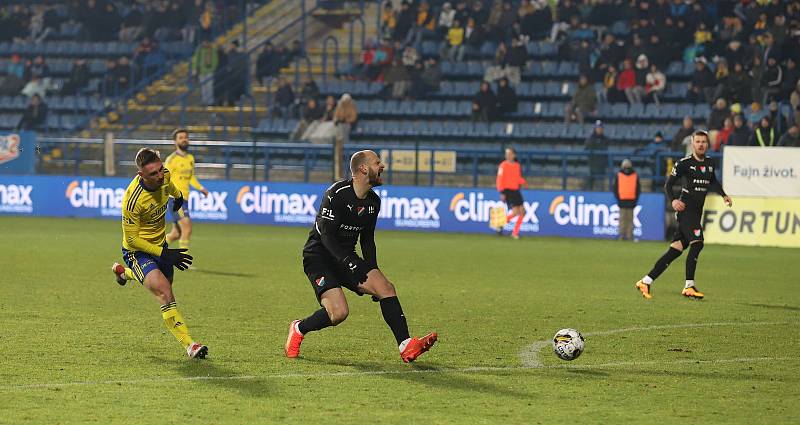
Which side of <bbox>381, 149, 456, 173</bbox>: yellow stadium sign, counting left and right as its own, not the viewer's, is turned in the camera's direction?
front

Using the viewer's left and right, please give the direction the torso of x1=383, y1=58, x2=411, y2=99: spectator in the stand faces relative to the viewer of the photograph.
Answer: facing the viewer

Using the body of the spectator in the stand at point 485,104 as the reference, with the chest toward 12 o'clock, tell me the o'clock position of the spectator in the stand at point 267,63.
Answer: the spectator in the stand at point 267,63 is roughly at 4 o'clock from the spectator in the stand at point 485,104.

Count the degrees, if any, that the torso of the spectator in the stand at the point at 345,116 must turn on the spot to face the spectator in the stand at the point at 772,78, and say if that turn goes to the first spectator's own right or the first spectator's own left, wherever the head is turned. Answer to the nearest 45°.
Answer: approximately 90° to the first spectator's own left

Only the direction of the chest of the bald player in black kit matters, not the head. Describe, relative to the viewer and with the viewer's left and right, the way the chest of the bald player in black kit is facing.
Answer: facing the viewer and to the right of the viewer

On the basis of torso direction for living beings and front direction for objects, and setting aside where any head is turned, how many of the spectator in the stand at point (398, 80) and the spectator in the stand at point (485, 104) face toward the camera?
2

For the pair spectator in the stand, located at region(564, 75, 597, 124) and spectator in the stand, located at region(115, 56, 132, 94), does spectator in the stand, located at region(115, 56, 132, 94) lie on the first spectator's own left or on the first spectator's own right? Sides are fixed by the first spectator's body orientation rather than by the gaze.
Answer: on the first spectator's own right

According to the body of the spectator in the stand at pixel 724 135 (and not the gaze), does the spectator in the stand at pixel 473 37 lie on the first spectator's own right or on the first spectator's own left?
on the first spectator's own right

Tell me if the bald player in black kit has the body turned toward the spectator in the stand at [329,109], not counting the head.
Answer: no

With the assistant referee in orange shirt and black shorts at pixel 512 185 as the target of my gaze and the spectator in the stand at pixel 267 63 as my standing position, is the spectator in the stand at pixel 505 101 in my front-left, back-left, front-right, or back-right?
front-left

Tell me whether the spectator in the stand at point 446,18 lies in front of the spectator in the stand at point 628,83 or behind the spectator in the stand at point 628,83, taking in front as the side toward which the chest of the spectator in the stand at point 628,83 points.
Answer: behind

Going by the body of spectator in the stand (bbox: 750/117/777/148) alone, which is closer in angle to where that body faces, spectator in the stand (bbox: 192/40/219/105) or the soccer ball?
the soccer ball

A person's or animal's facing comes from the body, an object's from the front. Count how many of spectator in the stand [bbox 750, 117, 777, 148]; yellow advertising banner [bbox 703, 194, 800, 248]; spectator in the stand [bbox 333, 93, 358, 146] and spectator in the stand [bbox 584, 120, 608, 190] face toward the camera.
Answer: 4

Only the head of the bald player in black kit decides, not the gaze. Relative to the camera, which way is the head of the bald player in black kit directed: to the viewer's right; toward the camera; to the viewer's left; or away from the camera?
to the viewer's right

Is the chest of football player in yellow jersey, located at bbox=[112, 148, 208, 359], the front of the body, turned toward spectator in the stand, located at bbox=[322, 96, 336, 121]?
no

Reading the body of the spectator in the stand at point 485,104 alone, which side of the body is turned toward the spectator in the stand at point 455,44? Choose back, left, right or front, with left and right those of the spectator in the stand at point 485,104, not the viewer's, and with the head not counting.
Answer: back
